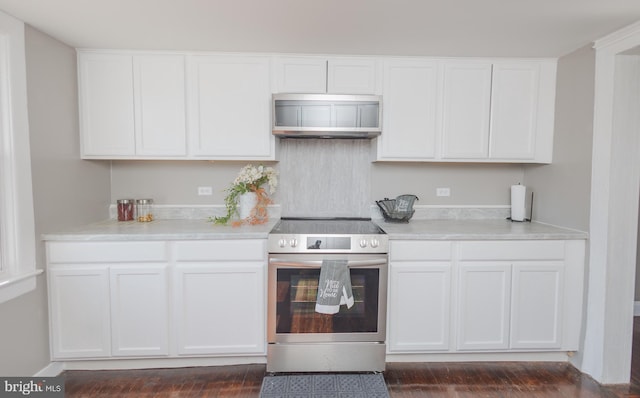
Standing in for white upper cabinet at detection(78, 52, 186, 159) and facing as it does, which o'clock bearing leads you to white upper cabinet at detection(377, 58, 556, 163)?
white upper cabinet at detection(377, 58, 556, 163) is roughly at 10 o'clock from white upper cabinet at detection(78, 52, 186, 159).

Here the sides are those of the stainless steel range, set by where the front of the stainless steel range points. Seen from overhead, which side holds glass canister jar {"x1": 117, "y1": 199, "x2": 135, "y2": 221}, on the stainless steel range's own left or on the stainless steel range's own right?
on the stainless steel range's own right

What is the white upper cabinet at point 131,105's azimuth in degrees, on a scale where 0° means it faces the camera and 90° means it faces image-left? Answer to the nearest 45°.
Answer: approximately 0°

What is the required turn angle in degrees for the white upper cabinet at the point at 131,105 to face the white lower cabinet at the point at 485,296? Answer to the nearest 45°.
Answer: approximately 45° to its left

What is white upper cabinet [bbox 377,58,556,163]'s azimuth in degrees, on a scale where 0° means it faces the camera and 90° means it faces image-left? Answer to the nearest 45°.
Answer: approximately 0°

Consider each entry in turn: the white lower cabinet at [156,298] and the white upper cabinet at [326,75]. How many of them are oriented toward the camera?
2
